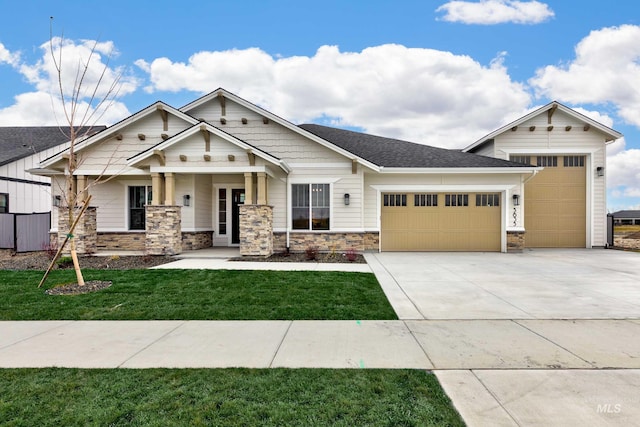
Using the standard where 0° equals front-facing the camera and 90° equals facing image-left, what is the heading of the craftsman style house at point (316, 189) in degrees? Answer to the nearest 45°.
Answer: approximately 0°

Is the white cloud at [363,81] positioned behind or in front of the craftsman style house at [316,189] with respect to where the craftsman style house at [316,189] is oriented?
behind

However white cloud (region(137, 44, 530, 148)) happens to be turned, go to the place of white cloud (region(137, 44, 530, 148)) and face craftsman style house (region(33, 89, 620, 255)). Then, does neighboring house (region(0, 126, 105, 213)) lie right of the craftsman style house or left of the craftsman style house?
right

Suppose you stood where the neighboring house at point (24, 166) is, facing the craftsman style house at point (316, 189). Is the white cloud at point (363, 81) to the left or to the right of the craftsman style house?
left

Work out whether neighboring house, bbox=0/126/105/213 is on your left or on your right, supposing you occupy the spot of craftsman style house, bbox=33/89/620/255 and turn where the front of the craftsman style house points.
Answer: on your right
